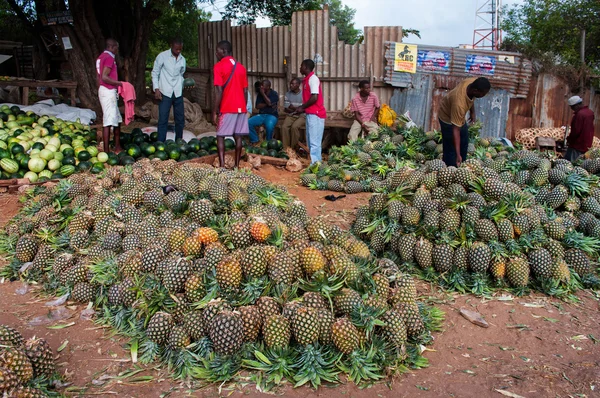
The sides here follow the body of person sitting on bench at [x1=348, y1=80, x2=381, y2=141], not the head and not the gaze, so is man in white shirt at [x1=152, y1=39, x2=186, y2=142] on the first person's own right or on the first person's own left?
on the first person's own right

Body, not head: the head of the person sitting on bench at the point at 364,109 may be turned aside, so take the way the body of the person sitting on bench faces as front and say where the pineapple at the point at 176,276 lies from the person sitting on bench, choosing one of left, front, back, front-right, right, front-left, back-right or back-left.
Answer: front

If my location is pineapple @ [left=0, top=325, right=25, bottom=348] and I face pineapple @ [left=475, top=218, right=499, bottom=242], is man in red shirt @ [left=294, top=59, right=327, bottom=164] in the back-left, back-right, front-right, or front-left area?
front-left

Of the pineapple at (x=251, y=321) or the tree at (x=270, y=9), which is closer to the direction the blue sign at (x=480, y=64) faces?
the pineapple

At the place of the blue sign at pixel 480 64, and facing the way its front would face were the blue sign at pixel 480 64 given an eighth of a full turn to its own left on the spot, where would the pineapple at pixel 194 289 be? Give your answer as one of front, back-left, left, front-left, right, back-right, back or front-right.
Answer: front-right

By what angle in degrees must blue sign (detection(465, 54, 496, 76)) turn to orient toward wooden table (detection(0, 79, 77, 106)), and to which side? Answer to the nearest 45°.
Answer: approximately 90° to its right

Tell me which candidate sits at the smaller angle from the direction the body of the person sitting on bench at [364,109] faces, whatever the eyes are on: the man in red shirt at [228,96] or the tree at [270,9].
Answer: the man in red shirt

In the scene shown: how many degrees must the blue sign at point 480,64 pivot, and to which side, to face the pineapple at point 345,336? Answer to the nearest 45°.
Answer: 0° — it already faces it

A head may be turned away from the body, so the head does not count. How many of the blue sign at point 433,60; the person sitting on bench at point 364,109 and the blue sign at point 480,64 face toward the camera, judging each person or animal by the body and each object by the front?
3

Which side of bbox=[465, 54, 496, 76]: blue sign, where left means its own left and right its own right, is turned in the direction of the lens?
front

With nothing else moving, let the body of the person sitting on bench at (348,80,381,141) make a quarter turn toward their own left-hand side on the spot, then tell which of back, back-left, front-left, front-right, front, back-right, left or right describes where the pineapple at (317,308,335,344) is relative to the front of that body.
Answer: right

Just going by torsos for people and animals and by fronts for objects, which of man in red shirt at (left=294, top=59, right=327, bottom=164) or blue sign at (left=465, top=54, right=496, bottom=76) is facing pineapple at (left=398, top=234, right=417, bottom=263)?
the blue sign

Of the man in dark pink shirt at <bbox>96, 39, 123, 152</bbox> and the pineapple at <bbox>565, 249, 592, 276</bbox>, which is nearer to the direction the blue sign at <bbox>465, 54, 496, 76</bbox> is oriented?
the pineapple

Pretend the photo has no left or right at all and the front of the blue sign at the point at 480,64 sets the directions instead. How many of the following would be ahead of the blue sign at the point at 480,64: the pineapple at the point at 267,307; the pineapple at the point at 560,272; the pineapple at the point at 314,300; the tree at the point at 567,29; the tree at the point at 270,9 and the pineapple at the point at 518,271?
4

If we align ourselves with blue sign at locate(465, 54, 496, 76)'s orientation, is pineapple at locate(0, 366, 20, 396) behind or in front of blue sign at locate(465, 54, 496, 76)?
in front

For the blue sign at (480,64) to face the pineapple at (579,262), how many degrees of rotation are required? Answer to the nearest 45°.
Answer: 0° — it already faces it
